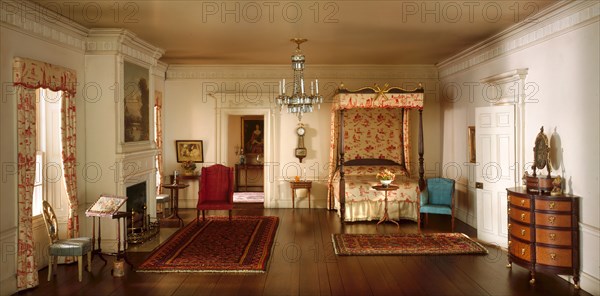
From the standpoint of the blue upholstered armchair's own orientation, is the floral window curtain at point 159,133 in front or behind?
in front

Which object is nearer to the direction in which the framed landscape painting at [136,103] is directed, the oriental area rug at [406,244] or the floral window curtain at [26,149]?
the oriental area rug

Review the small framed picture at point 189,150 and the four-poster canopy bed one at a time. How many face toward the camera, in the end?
2

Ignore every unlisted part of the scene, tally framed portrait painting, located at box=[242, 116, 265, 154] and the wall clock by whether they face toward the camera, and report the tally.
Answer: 2

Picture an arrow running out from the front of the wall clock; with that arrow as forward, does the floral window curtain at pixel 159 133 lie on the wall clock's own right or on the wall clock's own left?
on the wall clock's own right

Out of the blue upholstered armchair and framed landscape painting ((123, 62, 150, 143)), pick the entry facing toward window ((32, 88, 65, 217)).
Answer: the blue upholstered armchair

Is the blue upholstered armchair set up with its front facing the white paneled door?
no

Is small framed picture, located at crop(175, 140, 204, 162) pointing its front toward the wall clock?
no

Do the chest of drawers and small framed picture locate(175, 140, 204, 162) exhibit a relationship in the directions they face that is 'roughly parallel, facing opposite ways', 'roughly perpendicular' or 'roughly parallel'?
roughly perpendicular

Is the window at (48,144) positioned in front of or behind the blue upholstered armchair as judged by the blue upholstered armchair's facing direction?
in front

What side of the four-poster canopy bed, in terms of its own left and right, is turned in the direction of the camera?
front

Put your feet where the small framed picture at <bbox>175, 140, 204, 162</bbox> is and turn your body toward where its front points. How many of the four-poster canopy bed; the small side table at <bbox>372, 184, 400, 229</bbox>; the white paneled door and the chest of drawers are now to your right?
0

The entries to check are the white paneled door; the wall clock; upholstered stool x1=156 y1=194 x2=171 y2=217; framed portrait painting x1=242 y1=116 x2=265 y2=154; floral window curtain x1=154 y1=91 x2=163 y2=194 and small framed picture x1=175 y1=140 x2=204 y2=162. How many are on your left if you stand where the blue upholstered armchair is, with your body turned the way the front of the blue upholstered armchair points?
1

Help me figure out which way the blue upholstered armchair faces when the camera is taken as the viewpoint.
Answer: facing the viewer and to the left of the viewer

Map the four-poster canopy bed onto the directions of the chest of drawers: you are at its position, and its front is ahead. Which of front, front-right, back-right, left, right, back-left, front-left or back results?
right

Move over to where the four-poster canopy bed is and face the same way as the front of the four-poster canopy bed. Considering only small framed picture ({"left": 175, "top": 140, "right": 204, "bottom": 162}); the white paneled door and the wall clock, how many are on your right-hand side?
2

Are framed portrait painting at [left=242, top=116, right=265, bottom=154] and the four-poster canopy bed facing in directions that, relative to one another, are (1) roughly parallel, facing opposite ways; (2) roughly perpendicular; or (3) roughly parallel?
roughly parallel

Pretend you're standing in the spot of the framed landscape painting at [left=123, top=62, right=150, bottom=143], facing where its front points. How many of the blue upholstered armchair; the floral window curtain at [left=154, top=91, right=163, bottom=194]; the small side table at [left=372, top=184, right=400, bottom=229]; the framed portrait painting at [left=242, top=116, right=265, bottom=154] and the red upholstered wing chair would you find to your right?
0

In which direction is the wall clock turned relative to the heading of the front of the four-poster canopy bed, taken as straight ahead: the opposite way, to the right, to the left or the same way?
the same way

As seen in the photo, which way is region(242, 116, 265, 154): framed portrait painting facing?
toward the camera

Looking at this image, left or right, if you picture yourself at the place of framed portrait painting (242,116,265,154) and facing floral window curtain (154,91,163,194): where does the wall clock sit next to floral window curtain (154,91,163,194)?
left

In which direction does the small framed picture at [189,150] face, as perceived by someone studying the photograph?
facing the viewer
